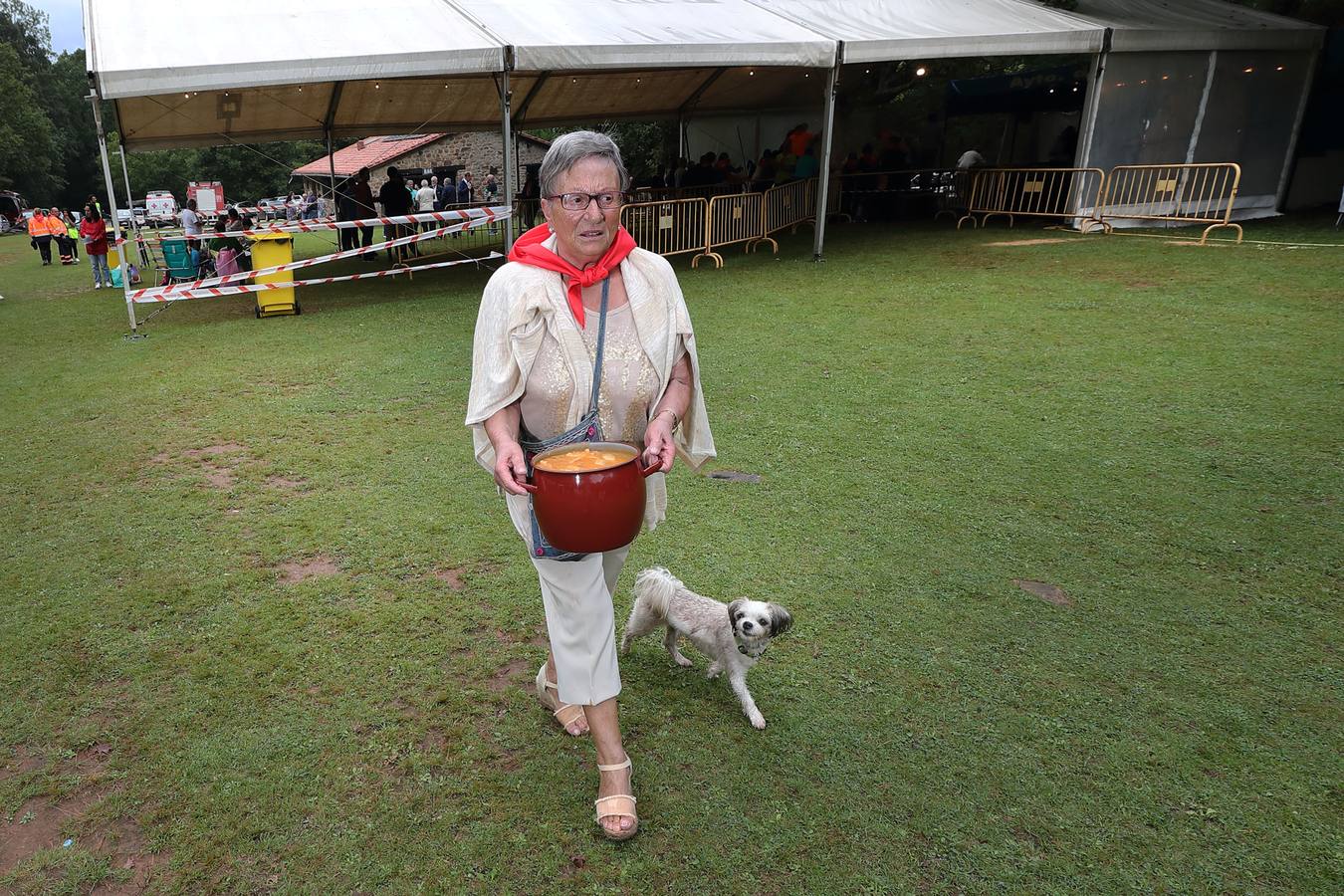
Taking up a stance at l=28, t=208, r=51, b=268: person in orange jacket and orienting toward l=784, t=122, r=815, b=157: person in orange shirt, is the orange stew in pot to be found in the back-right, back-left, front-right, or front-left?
front-right

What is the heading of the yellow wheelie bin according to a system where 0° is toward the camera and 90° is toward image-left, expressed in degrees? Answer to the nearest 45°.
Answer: approximately 0°

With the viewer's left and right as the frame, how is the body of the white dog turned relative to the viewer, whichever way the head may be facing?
facing the viewer and to the right of the viewer

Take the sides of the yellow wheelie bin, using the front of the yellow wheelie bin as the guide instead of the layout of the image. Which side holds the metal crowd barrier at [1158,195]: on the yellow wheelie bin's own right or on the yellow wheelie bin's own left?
on the yellow wheelie bin's own left

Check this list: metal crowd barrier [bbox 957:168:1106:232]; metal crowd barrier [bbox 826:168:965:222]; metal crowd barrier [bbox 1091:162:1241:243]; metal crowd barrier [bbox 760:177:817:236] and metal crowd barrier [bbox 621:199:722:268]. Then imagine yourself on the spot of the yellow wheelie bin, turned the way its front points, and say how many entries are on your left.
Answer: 5

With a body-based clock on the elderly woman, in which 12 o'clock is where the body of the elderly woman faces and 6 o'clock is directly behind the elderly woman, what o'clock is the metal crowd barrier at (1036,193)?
The metal crowd barrier is roughly at 7 o'clock from the elderly woman.

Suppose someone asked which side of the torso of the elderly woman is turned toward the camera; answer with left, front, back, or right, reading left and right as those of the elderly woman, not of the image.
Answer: front

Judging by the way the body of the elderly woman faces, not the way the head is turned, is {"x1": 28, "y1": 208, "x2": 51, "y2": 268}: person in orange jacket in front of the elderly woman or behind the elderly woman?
behind

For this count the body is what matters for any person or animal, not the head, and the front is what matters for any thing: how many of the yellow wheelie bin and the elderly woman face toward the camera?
2
